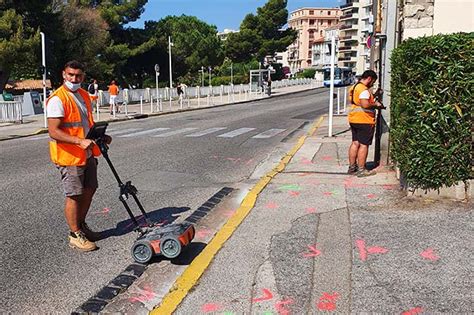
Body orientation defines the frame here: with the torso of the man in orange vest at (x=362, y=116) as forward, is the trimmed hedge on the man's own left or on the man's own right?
on the man's own right

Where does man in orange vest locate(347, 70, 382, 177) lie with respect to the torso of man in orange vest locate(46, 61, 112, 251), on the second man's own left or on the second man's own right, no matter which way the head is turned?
on the second man's own left

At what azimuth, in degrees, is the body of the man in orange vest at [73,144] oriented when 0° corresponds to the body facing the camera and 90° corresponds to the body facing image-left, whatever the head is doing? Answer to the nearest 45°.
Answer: approximately 315°
